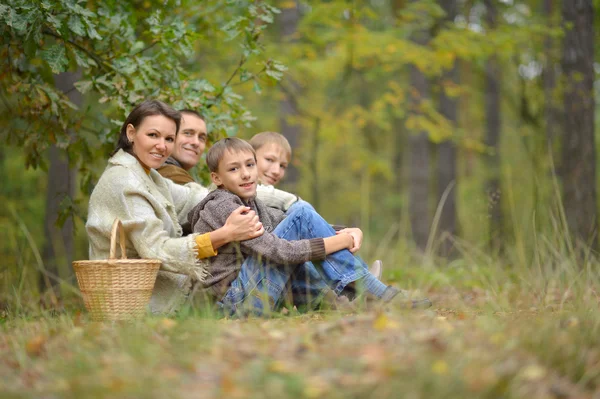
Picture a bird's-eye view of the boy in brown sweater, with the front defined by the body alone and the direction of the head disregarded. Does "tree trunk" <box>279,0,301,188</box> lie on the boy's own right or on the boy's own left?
on the boy's own left

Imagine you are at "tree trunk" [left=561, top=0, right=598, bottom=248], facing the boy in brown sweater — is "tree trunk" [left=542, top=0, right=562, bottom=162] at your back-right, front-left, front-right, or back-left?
back-right

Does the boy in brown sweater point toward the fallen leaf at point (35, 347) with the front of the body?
no

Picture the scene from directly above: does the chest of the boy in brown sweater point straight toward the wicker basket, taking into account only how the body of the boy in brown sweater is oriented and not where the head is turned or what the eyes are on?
no

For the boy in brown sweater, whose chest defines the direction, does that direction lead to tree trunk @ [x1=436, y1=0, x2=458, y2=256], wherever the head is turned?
no

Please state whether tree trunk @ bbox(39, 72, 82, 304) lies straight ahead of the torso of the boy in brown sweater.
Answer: no

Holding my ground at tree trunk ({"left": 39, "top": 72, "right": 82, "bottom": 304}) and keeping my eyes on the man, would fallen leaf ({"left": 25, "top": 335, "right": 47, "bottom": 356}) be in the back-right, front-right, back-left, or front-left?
front-right

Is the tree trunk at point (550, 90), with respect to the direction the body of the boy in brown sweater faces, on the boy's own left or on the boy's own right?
on the boy's own left
